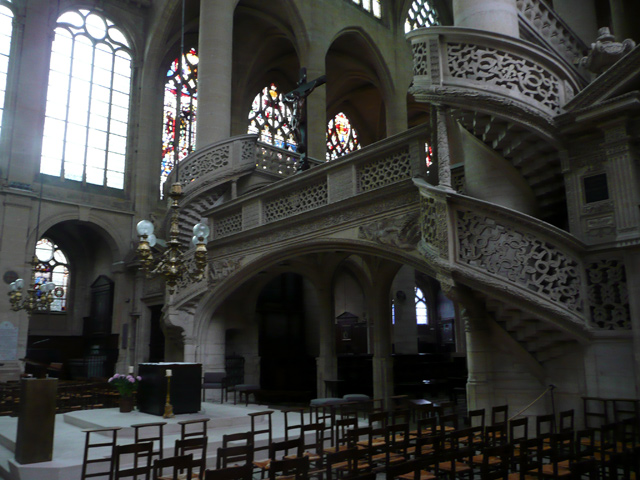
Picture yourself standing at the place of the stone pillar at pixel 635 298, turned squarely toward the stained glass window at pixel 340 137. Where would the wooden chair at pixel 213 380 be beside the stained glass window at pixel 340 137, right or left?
left

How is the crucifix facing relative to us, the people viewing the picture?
facing the viewer and to the left of the viewer

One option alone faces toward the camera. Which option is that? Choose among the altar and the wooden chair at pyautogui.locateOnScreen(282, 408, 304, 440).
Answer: the altar

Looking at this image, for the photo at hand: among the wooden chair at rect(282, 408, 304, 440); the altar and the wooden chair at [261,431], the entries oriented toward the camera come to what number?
1

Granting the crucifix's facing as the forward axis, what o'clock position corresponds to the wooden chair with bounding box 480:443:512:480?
The wooden chair is roughly at 10 o'clock from the crucifix.

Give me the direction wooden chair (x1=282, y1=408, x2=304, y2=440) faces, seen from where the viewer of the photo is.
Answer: facing away from the viewer and to the left of the viewer

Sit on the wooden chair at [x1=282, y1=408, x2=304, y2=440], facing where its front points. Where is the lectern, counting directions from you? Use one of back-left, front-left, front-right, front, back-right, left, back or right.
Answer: left

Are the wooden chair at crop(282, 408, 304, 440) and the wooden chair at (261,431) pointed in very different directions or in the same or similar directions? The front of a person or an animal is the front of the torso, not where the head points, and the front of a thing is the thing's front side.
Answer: same or similar directions

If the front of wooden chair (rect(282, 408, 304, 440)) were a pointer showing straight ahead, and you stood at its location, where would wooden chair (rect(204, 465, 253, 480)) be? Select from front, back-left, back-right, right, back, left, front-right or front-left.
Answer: back-left

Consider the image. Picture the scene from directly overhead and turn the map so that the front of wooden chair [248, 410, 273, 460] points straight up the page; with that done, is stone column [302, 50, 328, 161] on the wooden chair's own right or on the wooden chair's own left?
on the wooden chair's own right

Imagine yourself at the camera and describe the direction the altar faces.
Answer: facing the viewer

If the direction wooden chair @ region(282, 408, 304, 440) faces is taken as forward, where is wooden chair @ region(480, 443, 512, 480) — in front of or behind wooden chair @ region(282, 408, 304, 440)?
behind

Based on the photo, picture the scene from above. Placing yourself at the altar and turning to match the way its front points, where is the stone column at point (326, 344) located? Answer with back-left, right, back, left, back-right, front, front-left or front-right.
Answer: back-left

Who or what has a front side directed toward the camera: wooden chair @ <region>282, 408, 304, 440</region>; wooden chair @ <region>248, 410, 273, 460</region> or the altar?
the altar
